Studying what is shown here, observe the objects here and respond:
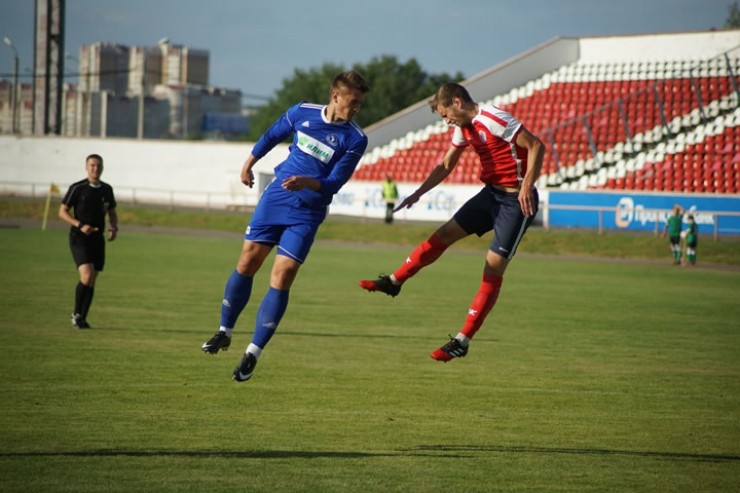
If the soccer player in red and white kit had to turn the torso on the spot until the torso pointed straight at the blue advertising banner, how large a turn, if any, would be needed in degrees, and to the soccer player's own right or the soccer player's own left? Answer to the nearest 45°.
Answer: approximately 135° to the soccer player's own right

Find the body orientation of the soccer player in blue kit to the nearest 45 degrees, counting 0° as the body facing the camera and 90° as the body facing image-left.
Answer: approximately 0°

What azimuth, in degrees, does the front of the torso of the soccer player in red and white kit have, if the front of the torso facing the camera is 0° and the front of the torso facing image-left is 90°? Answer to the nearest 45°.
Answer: approximately 45°

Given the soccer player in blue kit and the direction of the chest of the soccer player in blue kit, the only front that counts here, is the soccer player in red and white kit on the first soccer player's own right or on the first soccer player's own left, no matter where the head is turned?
on the first soccer player's own left

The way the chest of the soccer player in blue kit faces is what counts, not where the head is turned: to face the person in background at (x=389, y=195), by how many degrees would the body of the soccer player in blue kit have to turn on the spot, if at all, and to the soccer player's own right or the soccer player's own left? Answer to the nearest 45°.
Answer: approximately 180°

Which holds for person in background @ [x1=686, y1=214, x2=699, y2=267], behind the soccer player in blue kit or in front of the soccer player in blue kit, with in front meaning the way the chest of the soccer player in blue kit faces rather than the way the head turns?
behind

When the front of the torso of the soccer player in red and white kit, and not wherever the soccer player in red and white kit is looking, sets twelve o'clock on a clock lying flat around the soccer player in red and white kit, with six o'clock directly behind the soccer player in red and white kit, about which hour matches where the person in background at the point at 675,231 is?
The person in background is roughly at 5 o'clock from the soccer player in red and white kit.

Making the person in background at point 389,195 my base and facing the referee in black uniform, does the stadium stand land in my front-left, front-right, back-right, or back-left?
back-left

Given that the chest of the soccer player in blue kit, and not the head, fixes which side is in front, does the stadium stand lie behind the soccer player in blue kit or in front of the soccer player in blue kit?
behind
